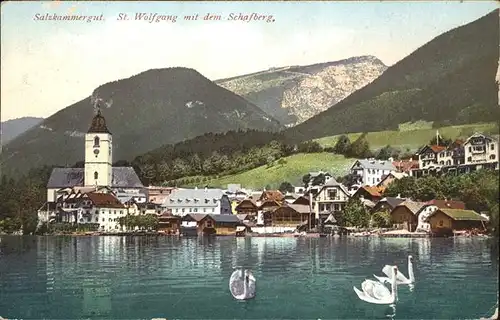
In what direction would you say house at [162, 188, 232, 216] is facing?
toward the camera

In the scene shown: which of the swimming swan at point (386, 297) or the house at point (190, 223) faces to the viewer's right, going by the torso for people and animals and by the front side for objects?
the swimming swan

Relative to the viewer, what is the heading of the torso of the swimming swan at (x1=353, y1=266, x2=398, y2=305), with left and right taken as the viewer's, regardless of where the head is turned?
facing to the right of the viewer

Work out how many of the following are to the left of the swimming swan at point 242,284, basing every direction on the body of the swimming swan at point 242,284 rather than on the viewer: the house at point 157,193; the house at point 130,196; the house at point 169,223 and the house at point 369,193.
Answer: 1

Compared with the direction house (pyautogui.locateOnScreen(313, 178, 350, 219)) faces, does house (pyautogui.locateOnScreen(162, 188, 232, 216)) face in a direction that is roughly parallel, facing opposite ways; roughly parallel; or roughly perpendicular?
roughly parallel

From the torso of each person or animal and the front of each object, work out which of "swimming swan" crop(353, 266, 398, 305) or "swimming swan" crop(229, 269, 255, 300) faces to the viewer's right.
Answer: "swimming swan" crop(353, 266, 398, 305)

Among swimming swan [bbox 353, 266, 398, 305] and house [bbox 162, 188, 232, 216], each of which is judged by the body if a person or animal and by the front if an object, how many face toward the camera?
1

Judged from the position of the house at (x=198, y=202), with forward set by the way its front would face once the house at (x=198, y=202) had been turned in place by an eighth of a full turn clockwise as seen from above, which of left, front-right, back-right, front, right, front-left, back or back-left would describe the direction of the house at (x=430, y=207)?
back-left

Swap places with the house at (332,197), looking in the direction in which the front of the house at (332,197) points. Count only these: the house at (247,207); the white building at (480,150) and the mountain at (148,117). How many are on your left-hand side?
1

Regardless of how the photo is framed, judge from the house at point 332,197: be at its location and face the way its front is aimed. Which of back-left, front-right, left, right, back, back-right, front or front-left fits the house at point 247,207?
right

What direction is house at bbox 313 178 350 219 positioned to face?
toward the camera

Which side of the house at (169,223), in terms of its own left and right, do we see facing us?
front

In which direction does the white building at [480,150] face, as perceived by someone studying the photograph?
facing the viewer
